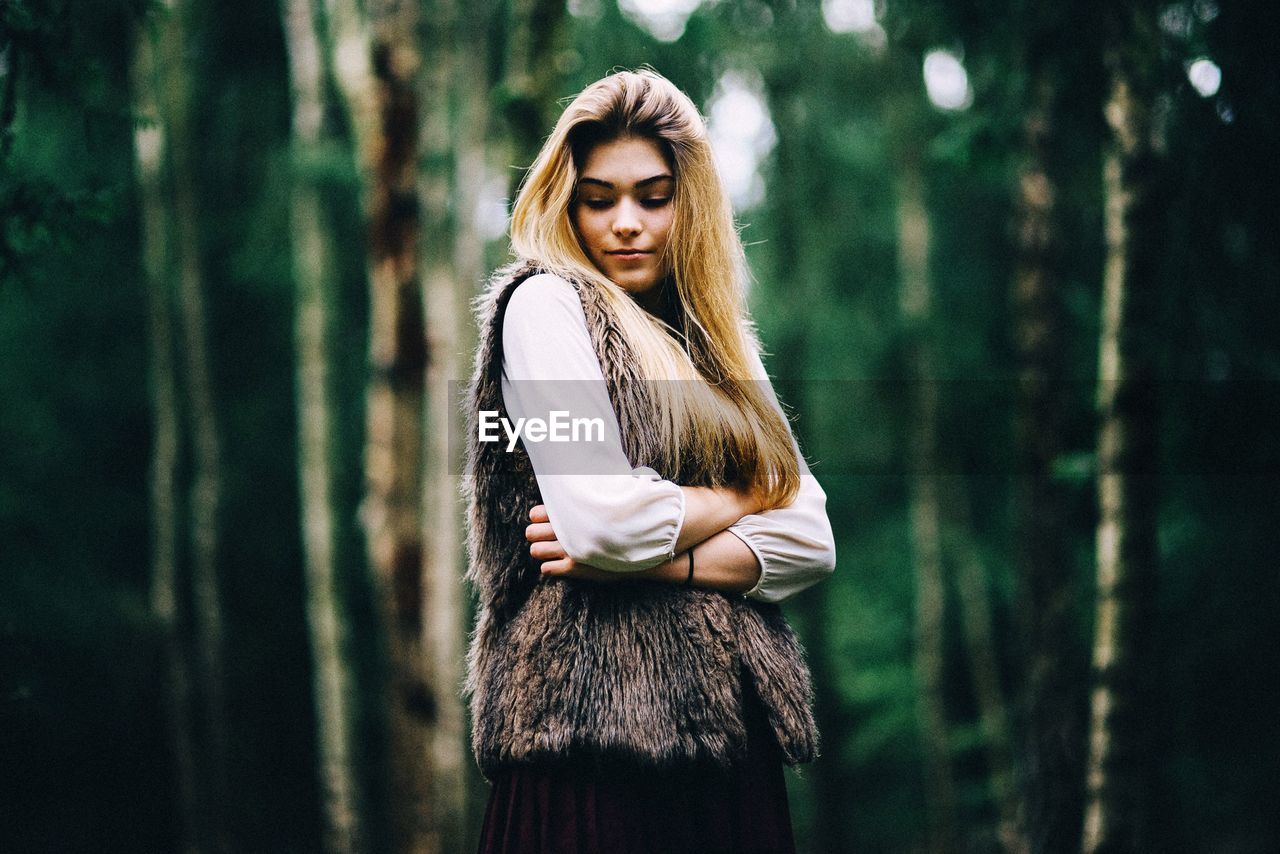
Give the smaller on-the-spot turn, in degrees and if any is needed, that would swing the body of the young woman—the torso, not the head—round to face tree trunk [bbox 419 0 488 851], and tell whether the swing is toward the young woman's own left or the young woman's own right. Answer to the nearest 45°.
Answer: approximately 135° to the young woman's own left

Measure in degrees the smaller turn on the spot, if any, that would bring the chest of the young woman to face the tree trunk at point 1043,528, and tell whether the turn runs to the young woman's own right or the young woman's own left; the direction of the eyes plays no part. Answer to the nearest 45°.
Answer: approximately 90° to the young woman's own left

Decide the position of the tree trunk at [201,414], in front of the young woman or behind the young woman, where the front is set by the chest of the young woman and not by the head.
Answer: behind

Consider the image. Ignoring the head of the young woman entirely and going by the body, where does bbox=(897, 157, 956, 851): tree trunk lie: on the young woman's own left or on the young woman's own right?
on the young woman's own left

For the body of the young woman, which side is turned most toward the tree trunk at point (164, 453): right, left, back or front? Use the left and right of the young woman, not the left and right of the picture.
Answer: back

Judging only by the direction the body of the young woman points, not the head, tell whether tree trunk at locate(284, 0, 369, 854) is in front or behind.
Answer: behind

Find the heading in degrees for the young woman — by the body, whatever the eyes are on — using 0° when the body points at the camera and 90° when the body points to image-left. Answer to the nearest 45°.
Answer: approximately 315°
